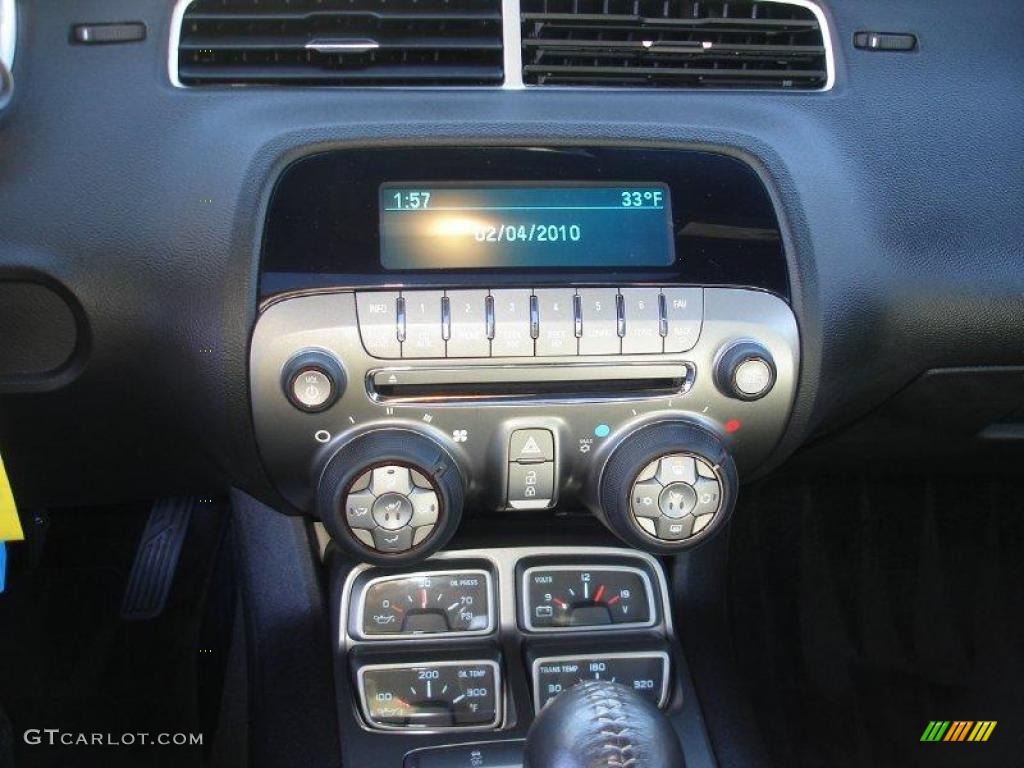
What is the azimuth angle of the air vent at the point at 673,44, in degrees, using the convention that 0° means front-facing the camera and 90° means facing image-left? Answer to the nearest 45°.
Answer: approximately 0°

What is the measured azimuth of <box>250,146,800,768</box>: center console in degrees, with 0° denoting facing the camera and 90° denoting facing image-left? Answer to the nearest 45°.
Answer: approximately 0°

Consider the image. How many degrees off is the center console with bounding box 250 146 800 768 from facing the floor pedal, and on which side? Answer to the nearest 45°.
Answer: approximately 135° to its right

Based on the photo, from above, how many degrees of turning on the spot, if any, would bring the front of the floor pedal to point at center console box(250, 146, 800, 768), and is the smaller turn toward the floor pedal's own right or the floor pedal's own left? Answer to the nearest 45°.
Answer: approximately 45° to the floor pedal's own left

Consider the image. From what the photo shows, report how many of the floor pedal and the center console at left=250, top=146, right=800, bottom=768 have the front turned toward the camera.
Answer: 2
